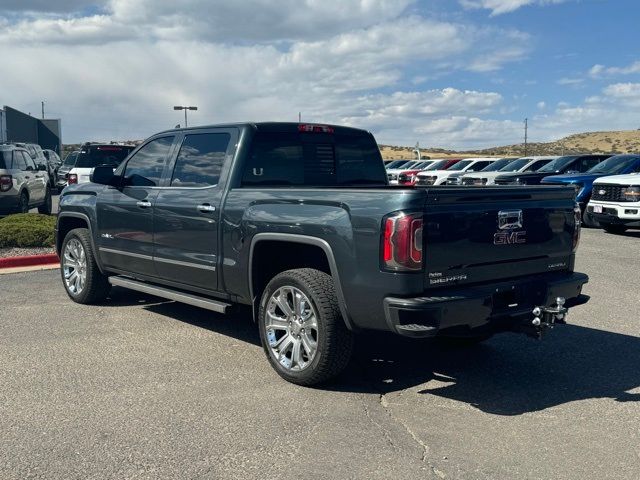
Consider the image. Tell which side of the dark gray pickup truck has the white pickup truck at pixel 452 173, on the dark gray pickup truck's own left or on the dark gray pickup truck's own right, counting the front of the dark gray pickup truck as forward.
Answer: on the dark gray pickup truck's own right

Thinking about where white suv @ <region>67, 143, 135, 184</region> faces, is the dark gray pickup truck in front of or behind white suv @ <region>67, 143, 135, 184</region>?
behind

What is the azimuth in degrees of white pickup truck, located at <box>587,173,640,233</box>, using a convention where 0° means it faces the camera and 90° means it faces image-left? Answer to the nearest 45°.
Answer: approximately 45°

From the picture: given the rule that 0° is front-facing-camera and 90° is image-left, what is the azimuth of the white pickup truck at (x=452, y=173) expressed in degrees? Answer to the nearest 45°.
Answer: approximately 45°

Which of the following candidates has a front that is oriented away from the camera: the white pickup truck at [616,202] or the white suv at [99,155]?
the white suv

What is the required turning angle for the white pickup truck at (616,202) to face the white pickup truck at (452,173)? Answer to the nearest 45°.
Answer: approximately 90° to its right

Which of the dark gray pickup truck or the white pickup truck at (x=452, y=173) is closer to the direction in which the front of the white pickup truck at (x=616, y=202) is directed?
the dark gray pickup truck

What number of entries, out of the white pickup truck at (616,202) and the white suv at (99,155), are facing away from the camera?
1

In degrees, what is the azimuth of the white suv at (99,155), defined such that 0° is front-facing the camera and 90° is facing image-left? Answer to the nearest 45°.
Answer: approximately 180°

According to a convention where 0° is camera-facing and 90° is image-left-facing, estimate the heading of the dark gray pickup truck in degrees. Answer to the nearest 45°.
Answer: approximately 135°
